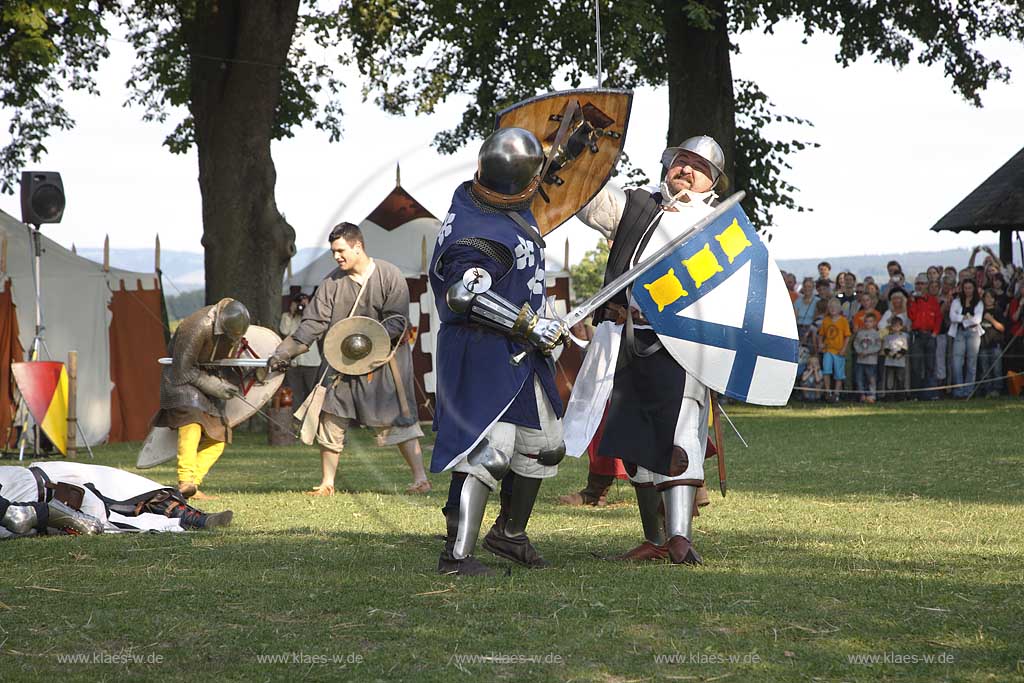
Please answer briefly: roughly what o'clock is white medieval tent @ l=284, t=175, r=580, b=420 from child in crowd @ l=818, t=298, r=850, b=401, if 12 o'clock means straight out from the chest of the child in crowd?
The white medieval tent is roughly at 2 o'clock from the child in crowd.

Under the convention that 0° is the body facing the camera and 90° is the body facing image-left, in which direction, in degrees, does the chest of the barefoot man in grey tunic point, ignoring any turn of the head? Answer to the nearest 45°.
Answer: approximately 45°

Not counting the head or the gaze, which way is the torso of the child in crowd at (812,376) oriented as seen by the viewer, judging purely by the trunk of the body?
toward the camera

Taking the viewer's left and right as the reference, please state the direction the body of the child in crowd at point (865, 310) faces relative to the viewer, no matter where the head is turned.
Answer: facing the viewer

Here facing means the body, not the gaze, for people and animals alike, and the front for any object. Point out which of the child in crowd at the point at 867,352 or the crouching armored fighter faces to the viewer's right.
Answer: the crouching armored fighter

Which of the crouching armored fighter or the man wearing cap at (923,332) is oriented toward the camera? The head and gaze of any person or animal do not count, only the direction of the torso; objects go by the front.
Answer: the man wearing cap

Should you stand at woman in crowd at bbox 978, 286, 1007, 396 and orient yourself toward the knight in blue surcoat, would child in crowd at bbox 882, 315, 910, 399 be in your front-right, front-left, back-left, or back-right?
front-right

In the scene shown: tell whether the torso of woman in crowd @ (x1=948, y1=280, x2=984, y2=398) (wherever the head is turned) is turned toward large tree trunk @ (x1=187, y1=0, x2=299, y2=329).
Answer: no

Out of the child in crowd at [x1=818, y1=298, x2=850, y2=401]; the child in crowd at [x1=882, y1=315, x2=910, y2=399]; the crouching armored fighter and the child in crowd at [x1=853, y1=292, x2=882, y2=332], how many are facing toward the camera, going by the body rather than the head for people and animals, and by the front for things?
3

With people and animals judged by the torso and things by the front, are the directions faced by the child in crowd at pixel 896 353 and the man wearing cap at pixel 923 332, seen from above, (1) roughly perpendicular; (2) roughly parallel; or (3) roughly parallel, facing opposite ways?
roughly parallel

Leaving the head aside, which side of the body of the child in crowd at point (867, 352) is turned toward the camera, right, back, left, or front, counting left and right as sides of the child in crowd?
front

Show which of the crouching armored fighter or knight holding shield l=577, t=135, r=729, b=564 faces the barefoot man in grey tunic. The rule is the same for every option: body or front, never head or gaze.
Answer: the crouching armored fighter

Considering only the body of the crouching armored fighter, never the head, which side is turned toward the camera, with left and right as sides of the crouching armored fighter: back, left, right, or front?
right
